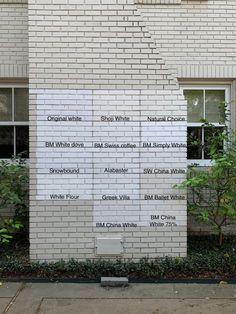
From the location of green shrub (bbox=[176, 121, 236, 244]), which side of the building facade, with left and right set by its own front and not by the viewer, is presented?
left

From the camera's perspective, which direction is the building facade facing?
toward the camera

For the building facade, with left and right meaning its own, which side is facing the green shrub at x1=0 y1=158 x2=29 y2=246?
right
